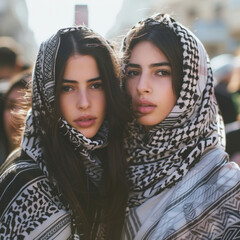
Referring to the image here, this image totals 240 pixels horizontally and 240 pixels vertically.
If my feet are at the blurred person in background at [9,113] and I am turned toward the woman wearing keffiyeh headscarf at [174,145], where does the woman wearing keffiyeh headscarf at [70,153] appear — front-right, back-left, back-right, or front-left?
front-right

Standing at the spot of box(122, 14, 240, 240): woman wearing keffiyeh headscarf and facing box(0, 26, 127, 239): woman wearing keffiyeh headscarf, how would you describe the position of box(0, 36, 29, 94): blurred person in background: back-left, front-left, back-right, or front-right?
front-right

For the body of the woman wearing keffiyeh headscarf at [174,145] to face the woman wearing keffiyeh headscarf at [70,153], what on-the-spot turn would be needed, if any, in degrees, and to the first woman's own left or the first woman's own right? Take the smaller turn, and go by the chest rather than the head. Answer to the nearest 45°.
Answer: approximately 45° to the first woman's own right

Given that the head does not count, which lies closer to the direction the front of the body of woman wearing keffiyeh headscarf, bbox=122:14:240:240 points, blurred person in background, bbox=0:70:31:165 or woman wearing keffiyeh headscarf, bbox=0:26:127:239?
the woman wearing keffiyeh headscarf

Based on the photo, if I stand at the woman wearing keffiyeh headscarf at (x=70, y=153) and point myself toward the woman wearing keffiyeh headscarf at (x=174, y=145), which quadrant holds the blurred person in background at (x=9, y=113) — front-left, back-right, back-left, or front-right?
back-left

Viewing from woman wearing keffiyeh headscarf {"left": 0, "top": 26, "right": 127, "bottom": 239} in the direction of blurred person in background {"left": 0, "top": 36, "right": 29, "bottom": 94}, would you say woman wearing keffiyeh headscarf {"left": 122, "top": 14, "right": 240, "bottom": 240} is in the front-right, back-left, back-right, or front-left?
back-right

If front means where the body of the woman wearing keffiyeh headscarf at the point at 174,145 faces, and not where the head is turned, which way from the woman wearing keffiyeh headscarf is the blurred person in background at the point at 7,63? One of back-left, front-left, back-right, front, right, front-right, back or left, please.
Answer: right

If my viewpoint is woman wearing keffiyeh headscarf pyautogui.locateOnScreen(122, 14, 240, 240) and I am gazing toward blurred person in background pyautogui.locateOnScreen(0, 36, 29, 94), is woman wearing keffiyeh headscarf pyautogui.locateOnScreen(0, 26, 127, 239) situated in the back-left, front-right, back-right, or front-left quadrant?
front-left

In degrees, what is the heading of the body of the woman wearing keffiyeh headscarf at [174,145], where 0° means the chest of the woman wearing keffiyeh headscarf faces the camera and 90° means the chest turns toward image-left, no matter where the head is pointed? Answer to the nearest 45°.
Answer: approximately 45°

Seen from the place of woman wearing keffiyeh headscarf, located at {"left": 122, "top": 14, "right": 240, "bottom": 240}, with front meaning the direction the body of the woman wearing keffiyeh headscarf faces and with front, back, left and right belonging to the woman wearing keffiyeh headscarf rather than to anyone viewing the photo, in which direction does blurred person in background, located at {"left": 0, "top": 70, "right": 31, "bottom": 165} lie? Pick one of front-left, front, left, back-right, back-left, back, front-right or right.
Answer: right

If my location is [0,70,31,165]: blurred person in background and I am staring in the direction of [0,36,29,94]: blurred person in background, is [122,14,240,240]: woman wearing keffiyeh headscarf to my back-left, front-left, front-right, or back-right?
back-right

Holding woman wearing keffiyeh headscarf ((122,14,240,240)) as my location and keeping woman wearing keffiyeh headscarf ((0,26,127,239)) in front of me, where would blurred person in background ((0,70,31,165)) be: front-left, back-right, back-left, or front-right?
front-right
